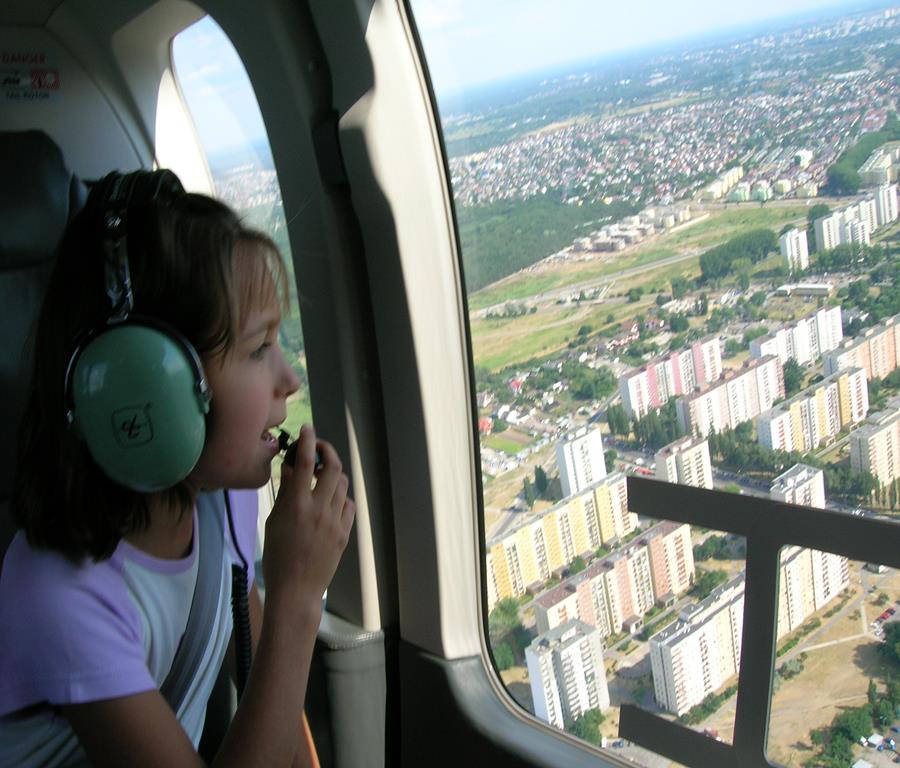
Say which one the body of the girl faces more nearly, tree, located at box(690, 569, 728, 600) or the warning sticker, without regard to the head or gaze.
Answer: the tree

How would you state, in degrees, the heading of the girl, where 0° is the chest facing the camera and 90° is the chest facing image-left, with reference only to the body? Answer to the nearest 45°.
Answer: approximately 270°

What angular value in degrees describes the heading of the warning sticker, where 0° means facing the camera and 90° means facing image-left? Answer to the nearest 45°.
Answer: approximately 0°

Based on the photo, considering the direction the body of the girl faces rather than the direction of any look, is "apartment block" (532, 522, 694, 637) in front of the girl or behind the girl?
in front

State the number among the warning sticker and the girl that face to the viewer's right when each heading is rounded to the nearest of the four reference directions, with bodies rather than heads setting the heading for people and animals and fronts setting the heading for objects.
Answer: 1

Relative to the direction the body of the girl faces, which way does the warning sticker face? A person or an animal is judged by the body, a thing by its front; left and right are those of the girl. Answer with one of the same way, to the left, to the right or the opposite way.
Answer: to the right

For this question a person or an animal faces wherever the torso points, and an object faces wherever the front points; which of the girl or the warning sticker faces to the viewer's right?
the girl

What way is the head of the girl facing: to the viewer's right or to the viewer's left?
to the viewer's right
